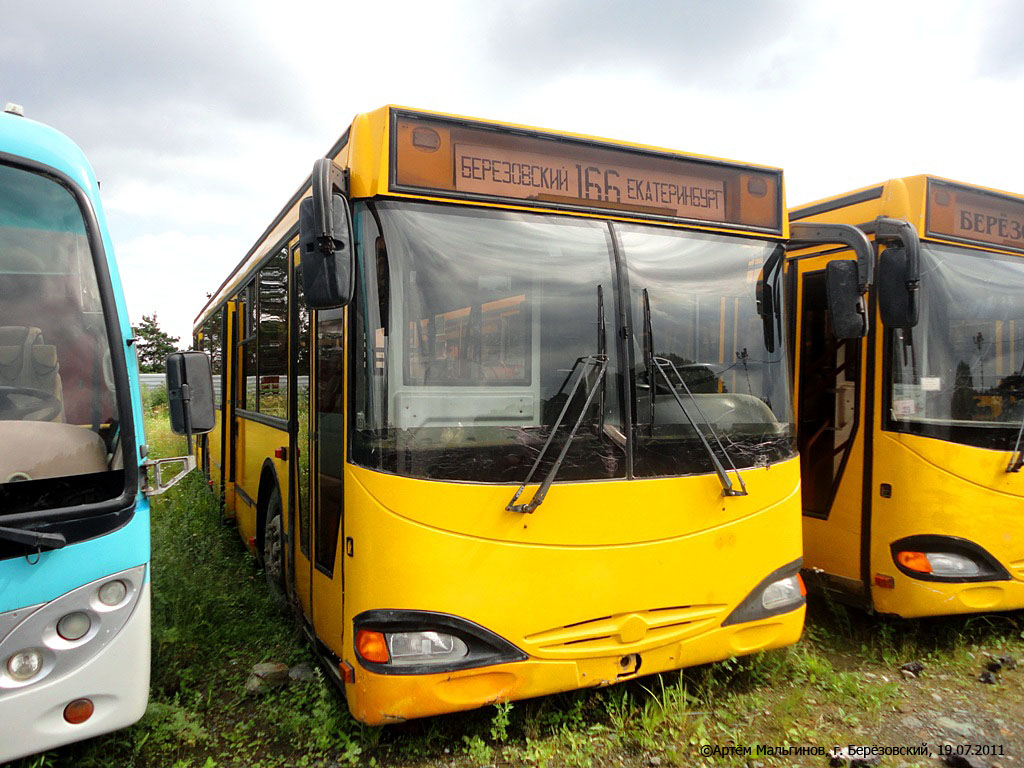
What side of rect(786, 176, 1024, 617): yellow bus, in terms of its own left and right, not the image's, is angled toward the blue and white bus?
right

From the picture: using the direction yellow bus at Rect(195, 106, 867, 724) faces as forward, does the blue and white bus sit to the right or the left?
on its right

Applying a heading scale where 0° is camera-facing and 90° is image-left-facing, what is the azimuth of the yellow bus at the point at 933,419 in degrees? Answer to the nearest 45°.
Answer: approximately 315°

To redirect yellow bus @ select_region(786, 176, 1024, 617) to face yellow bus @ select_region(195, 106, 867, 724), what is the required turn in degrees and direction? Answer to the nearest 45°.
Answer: approximately 90° to its right

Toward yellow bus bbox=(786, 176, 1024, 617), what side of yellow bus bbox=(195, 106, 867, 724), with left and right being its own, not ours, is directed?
left

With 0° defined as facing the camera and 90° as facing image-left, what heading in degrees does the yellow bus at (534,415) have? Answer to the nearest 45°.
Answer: approximately 315°

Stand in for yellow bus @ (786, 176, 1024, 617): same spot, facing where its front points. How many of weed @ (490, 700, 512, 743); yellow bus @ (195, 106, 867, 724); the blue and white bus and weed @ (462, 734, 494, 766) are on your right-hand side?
4
